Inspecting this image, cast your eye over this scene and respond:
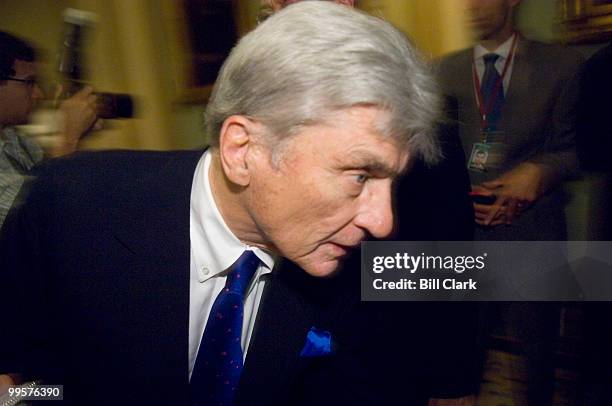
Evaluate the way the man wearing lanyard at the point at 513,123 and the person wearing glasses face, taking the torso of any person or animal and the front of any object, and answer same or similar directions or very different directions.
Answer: very different directions

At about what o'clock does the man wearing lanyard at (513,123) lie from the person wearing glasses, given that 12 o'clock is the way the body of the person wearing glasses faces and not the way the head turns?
The man wearing lanyard is roughly at 1 o'clock from the person wearing glasses.

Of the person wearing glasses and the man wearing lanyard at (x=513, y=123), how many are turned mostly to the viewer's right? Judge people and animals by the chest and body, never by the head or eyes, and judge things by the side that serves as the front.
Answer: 1

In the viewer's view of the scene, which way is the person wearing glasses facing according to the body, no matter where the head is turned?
to the viewer's right

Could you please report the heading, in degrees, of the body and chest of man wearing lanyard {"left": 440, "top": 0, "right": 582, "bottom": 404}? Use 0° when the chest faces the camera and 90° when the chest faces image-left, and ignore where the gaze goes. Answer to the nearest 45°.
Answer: approximately 45°

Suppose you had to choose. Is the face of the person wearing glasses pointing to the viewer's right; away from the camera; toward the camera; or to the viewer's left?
to the viewer's right

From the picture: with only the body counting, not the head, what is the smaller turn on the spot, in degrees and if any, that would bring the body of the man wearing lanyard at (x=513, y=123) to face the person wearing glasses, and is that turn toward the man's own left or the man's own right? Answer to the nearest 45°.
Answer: approximately 45° to the man's own right
